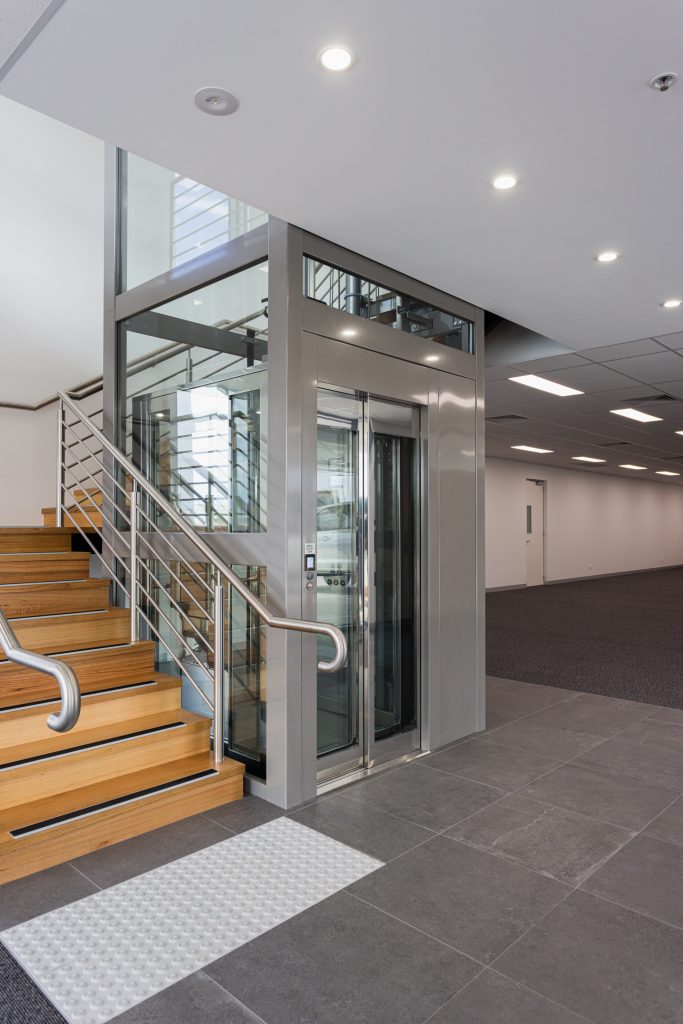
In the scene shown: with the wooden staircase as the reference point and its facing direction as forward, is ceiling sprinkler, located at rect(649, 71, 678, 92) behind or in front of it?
in front

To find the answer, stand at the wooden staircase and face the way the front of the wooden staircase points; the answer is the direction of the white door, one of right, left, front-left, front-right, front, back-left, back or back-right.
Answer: left

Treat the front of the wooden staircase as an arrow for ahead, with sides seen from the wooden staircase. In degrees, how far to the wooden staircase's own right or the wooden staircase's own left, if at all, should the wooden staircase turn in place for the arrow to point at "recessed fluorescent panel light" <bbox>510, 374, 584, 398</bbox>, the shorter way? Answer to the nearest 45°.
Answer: approximately 90° to the wooden staircase's own left

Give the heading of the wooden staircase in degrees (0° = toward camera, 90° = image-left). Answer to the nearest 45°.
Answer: approximately 315°

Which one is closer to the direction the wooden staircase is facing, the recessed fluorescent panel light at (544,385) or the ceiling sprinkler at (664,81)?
the ceiling sprinkler

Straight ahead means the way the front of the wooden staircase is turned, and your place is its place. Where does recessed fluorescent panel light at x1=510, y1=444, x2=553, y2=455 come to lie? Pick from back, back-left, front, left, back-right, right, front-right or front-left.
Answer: left

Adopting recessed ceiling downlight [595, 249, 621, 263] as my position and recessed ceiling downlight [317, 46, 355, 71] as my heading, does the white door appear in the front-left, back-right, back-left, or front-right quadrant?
back-right
